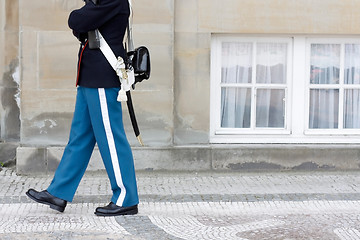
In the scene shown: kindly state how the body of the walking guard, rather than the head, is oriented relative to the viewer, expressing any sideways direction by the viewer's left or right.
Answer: facing to the left of the viewer

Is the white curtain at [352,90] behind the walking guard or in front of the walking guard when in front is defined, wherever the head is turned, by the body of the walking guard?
behind

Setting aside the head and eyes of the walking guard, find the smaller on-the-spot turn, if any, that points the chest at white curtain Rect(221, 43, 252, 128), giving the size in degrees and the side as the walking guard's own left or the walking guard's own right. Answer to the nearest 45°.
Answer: approximately 135° to the walking guard's own right

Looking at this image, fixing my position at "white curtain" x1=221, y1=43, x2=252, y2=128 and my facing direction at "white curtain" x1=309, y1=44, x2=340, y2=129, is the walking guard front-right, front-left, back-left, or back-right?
back-right

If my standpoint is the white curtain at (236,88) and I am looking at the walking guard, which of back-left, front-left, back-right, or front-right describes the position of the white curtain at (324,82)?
back-left

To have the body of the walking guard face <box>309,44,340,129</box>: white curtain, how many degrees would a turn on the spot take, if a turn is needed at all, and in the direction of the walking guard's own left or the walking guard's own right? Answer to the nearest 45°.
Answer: approximately 135° to the walking guard's own right

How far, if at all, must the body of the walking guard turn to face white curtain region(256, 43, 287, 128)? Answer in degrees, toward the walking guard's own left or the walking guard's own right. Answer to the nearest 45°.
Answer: approximately 135° to the walking guard's own right
